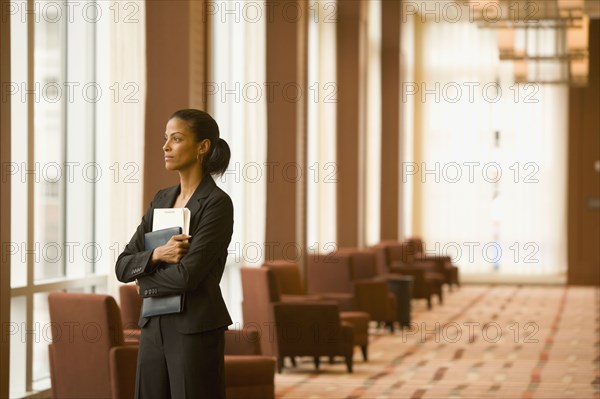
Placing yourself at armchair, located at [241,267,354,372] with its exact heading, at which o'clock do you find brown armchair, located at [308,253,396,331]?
The brown armchair is roughly at 11 o'clock from the armchair.

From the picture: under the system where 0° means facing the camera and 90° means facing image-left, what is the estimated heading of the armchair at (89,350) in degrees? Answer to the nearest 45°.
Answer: approximately 225°

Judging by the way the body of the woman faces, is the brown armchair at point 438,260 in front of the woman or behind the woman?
behind

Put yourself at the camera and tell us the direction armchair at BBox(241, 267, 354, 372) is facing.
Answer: facing away from the viewer and to the right of the viewer
